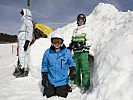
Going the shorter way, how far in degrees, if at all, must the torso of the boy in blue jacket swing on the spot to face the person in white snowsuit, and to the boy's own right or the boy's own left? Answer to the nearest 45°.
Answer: approximately 135° to the boy's own right

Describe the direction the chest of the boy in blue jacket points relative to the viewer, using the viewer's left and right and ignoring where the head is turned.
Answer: facing the viewer
